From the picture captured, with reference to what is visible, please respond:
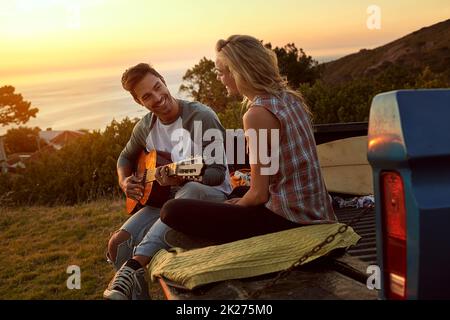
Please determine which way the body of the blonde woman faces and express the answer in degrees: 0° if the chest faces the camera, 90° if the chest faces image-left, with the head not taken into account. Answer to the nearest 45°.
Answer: approximately 90°

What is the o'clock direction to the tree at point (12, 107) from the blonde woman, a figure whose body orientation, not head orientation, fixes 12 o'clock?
The tree is roughly at 2 o'clock from the blonde woman.
